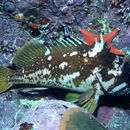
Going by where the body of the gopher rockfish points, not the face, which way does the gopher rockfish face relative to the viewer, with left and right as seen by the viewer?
facing to the right of the viewer

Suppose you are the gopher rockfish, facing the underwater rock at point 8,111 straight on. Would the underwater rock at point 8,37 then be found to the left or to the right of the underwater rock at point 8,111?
right

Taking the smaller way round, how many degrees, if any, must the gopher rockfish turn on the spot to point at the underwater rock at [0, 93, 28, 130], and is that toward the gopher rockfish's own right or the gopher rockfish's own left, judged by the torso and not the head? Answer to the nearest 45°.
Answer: approximately 180°

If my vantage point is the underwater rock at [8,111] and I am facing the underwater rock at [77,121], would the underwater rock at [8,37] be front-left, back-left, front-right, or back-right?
back-left

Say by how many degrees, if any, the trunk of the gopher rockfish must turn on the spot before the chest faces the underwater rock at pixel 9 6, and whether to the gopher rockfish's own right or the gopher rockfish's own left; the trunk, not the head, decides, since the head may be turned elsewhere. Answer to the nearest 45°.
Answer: approximately 135° to the gopher rockfish's own left

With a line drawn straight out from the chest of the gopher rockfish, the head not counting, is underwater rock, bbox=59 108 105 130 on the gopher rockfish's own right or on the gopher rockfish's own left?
on the gopher rockfish's own right
